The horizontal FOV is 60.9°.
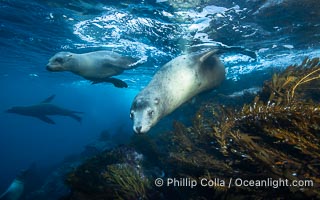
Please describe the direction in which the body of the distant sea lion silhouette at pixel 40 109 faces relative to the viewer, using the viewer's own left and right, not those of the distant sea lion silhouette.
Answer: facing to the left of the viewer

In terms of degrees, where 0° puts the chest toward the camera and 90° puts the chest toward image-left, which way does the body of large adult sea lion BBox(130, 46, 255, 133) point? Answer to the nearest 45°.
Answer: approximately 45°

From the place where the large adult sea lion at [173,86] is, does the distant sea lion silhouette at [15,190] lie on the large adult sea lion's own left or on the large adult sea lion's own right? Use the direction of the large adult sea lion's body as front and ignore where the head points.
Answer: on the large adult sea lion's own right

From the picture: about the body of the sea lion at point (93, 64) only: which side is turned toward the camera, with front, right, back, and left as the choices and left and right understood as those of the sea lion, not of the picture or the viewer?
left

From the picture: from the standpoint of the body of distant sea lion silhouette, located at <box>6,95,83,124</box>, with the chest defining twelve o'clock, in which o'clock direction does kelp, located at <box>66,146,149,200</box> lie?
The kelp is roughly at 9 o'clock from the distant sea lion silhouette.

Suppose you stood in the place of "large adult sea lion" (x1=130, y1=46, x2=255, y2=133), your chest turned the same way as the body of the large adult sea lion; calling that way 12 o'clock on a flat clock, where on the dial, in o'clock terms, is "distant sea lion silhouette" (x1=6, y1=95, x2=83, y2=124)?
The distant sea lion silhouette is roughly at 3 o'clock from the large adult sea lion.

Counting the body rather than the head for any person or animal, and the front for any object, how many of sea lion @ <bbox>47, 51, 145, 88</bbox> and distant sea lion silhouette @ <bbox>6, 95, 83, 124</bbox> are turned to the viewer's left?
2
